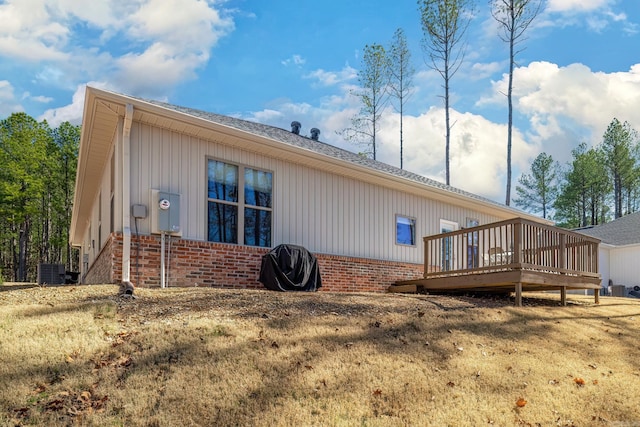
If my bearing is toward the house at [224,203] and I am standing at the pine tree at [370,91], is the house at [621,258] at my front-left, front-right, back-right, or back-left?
front-left

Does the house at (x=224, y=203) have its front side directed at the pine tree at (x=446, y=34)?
no

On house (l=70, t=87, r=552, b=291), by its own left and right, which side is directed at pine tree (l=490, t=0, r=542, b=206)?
right

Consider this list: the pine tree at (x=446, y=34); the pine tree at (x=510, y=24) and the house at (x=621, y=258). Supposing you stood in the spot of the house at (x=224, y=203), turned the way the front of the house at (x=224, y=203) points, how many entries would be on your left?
0

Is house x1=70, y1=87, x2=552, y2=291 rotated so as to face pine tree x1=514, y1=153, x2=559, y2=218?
no

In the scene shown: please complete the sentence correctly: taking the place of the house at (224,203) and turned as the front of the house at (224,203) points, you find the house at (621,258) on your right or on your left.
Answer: on your right

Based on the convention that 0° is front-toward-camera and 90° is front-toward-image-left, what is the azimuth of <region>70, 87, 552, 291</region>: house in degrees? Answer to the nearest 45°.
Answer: approximately 135°

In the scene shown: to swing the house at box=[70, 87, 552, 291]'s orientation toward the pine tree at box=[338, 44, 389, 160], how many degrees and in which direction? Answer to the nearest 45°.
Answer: approximately 45° to its right
